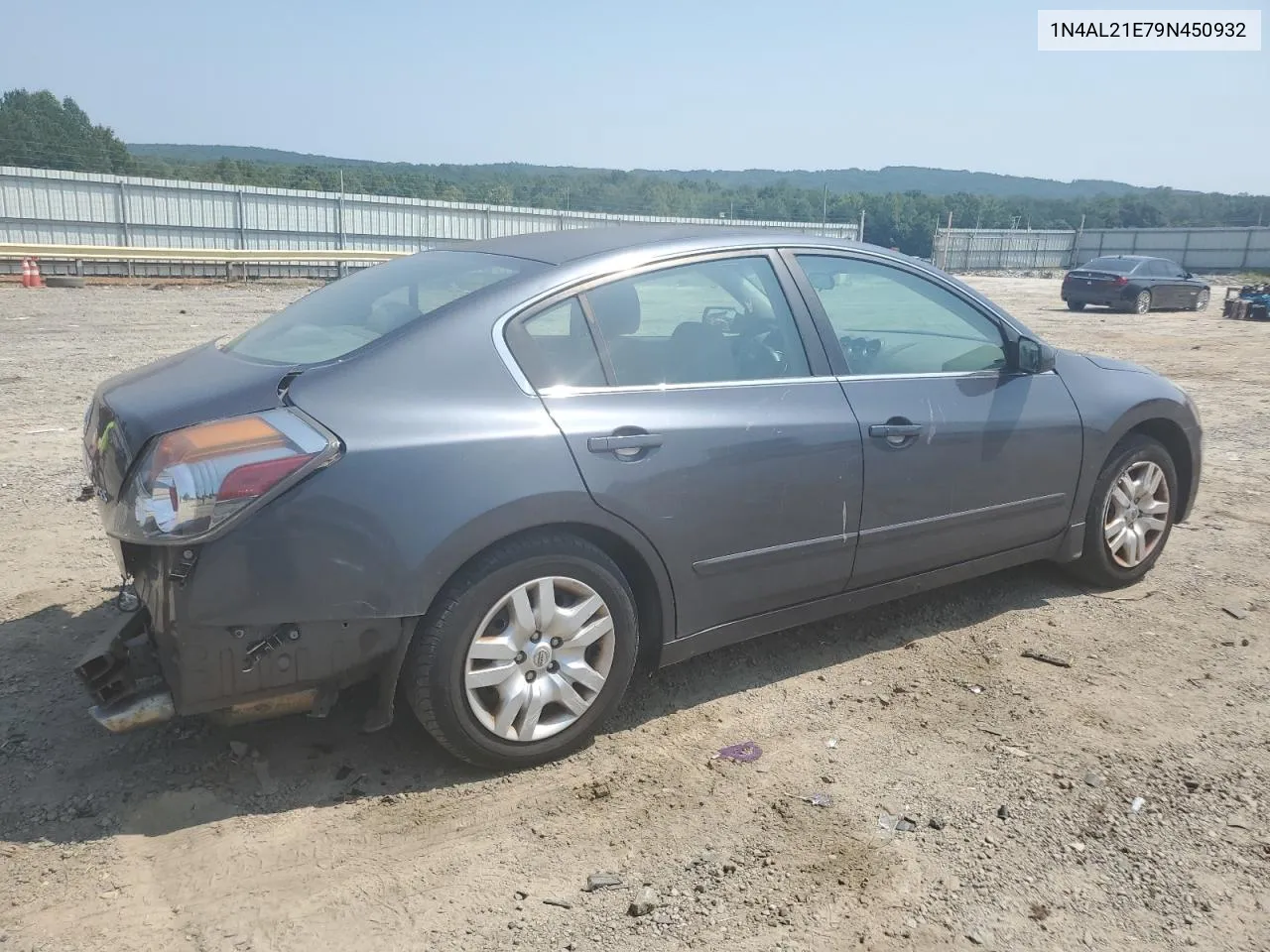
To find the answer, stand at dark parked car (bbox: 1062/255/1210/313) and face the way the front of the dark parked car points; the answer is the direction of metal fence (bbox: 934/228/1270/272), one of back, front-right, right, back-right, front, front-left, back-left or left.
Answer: front-left

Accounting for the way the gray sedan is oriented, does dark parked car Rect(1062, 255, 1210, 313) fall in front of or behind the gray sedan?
in front

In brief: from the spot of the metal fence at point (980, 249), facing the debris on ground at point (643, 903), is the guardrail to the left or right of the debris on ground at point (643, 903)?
right

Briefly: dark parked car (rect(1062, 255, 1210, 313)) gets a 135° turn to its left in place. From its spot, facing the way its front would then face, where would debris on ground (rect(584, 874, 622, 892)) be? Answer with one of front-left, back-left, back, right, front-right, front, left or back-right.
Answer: left

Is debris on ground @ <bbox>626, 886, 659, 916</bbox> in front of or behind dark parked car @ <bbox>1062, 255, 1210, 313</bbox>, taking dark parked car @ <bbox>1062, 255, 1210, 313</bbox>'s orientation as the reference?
behind

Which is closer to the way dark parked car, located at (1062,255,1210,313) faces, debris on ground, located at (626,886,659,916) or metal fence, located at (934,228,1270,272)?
the metal fence

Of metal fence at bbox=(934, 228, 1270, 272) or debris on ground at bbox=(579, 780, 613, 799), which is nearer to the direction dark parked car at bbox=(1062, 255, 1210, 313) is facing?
the metal fence

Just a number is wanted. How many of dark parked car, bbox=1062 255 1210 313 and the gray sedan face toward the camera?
0

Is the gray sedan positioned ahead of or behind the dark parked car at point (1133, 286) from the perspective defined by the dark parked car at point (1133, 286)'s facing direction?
behind

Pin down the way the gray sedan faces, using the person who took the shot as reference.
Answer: facing away from the viewer and to the right of the viewer

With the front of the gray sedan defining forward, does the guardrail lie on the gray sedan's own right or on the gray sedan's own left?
on the gray sedan's own left

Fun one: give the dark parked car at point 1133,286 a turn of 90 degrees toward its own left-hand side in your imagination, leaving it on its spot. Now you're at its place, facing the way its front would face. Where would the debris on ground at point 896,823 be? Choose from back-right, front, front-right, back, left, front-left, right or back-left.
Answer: back-left

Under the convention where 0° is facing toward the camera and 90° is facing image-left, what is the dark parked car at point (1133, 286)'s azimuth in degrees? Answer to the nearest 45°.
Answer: approximately 225°

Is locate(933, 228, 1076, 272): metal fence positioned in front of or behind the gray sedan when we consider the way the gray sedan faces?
in front

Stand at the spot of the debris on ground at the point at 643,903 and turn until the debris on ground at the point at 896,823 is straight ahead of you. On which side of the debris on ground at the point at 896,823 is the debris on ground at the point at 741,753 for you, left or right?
left

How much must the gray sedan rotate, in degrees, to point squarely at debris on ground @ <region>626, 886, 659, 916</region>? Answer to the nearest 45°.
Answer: approximately 135° to its right

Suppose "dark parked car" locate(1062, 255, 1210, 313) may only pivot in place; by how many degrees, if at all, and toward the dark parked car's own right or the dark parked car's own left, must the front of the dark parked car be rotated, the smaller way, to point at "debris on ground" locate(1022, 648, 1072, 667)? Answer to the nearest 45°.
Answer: approximately 135° to the dark parked car's own right
